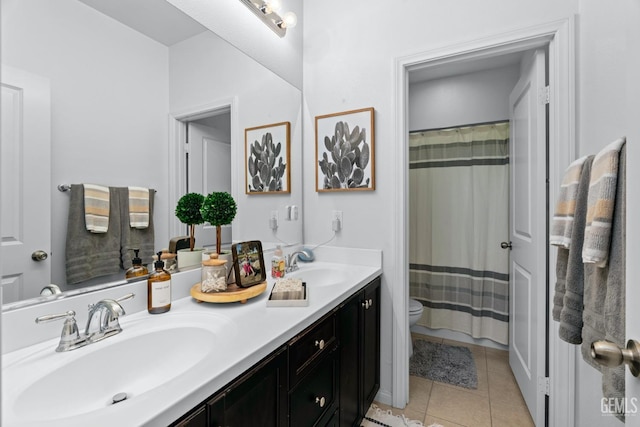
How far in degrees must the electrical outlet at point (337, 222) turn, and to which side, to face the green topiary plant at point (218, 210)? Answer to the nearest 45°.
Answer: approximately 45° to its right

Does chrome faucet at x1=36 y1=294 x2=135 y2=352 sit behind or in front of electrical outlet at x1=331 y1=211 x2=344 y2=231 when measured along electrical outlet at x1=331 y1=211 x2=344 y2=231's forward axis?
in front

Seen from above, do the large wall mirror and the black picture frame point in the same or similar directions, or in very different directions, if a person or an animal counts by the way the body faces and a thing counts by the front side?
same or similar directions

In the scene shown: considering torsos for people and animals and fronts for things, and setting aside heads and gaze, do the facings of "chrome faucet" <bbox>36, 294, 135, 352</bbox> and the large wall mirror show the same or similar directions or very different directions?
same or similar directions

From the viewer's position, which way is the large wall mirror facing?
facing the viewer and to the right of the viewer

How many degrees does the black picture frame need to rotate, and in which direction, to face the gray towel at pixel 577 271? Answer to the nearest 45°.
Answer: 0° — it already faces it

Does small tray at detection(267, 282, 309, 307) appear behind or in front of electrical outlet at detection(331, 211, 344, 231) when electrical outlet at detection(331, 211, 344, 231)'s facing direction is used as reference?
in front

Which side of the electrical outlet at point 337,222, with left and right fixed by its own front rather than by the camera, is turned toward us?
front

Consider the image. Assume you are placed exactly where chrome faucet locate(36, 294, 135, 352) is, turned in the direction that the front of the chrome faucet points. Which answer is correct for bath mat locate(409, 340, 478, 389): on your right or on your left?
on your left

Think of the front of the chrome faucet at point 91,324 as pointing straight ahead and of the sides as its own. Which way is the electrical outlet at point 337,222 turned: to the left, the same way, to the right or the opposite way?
to the right

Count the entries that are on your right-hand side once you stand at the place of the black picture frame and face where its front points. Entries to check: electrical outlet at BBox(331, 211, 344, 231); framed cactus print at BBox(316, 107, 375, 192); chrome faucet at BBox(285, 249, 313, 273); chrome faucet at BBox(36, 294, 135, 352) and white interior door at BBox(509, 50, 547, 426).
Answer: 1
